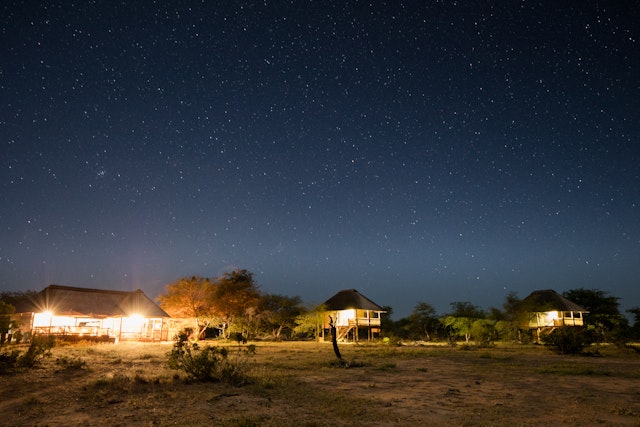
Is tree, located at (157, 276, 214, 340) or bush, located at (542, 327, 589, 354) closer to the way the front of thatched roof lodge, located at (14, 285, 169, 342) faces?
the bush

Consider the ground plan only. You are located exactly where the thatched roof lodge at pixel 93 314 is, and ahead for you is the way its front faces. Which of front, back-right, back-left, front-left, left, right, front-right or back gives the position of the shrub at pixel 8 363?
front

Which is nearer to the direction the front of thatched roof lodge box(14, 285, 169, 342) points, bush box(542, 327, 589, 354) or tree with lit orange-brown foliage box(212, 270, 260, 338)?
the bush

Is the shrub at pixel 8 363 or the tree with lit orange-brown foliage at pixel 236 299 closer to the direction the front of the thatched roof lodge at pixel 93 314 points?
the shrub

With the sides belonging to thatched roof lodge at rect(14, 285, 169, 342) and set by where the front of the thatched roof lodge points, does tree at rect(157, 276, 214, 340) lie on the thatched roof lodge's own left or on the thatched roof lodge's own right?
on the thatched roof lodge's own left

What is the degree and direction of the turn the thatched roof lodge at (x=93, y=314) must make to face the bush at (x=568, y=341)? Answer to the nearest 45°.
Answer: approximately 45° to its left

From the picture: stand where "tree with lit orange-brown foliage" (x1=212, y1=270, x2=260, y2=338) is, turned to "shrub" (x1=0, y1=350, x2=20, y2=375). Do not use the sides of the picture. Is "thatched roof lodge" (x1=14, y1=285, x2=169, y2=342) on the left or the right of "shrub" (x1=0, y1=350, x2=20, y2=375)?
right

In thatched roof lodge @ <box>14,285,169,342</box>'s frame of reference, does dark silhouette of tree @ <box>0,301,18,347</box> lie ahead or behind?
ahead

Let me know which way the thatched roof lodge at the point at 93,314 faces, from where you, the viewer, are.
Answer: facing the viewer

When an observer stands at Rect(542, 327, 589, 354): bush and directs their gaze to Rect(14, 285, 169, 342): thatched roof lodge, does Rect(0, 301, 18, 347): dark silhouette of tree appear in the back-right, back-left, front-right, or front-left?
front-left

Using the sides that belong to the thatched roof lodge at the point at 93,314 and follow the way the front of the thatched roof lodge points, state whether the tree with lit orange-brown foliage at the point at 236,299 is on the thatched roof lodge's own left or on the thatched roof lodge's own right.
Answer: on the thatched roof lodge's own left
